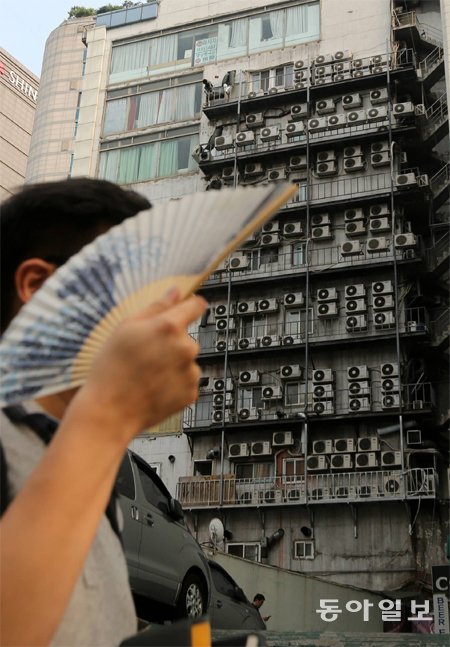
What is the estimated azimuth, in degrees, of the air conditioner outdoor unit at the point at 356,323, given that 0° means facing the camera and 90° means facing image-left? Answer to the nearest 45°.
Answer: approximately 0°

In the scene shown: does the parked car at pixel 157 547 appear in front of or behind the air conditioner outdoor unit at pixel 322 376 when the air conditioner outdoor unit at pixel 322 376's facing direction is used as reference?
in front

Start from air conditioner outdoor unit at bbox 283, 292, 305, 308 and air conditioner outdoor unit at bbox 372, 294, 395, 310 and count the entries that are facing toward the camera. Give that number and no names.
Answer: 2
